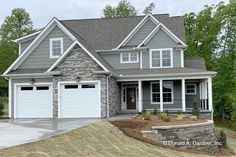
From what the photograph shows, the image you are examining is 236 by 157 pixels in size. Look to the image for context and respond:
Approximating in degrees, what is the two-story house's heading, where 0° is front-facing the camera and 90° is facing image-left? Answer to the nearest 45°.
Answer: approximately 0°

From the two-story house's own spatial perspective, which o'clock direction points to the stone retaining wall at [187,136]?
The stone retaining wall is roughly at 11 o'clock from the two-story house.
